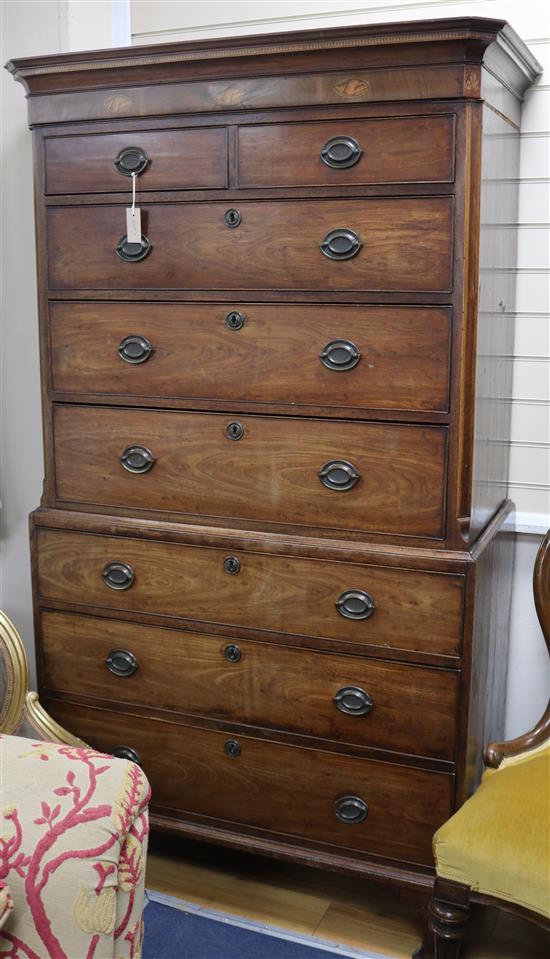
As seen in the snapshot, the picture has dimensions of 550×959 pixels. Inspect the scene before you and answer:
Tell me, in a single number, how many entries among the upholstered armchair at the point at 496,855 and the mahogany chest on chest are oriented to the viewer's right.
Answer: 0

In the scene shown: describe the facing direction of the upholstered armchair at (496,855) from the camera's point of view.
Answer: facing the viewer and to the left of the viewer

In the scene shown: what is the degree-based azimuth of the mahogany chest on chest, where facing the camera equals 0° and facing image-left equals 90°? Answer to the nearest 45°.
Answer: approximately 45°
